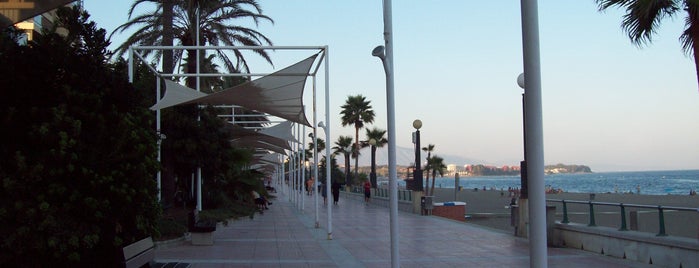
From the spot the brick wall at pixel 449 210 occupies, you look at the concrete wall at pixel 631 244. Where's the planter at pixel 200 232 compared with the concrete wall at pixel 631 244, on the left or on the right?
right
